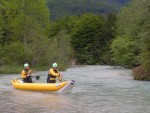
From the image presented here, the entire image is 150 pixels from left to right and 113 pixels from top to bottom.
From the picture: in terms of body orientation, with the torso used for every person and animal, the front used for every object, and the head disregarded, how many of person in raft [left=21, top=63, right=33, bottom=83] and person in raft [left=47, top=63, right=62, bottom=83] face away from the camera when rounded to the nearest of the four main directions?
0

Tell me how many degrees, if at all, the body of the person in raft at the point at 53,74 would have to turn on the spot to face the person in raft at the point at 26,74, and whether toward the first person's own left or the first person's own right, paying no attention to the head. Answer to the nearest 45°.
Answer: approximately 180°

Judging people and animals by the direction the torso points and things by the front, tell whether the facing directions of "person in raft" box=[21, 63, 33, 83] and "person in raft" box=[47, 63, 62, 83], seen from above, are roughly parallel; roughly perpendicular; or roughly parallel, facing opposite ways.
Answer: roughly parallel

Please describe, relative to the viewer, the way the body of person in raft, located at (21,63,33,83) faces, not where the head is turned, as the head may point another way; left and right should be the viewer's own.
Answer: facing the viewer and to the right of the viewer
